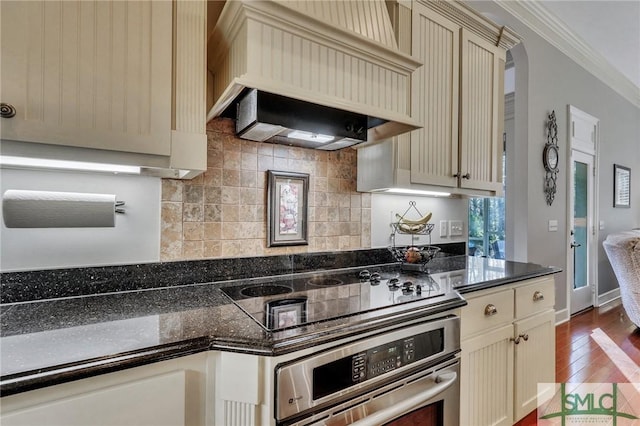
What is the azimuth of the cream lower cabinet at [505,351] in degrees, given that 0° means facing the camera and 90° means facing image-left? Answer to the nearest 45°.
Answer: approximately 315°

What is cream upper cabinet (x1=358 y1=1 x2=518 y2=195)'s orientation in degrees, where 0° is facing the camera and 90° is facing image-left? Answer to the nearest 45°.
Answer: approximately 315°

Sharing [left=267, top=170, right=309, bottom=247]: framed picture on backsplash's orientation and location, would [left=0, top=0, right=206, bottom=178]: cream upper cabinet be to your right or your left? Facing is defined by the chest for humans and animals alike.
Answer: on your right

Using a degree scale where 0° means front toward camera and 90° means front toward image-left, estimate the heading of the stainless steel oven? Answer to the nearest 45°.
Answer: approximately 315°

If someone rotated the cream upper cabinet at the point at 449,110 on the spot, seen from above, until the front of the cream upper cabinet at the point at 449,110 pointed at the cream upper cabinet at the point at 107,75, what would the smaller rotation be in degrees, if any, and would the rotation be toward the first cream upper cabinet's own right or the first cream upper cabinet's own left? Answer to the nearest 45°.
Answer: approximately 90° to the first cream upper cabinet's own right

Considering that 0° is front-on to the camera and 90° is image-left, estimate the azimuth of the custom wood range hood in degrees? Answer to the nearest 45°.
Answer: approximately 315°

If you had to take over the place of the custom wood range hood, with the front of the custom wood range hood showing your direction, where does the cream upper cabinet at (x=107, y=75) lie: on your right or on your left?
on your right

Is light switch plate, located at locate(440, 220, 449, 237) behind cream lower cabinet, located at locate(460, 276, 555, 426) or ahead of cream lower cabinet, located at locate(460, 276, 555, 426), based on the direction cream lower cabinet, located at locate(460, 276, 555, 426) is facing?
behind
